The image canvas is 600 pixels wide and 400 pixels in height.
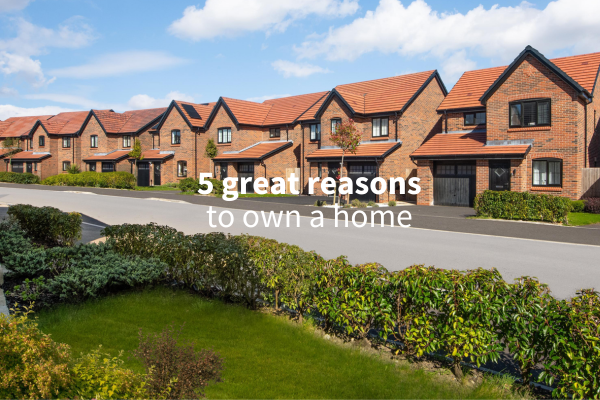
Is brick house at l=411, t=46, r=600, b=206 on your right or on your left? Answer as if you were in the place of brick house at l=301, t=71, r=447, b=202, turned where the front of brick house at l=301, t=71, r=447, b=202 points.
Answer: on your left

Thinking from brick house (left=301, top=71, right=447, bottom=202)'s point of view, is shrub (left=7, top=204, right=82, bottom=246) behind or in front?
in front

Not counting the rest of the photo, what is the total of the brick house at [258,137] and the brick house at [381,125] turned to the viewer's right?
0

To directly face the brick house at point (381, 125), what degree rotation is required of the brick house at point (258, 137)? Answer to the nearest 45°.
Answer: approximately 90° to its left

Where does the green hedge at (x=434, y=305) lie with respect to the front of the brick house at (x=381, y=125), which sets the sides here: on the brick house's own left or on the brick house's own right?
on the brick house's own left

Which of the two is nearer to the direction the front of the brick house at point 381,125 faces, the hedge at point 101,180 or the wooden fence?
the hedge

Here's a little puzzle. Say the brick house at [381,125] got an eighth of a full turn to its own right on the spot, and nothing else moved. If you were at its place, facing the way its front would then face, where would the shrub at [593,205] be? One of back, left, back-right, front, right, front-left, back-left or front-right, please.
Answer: back-left

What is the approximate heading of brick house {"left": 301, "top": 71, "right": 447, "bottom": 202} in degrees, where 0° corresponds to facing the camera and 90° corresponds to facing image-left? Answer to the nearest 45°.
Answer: approximately 45°

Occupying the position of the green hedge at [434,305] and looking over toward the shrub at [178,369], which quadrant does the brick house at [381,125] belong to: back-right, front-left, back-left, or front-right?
back-right

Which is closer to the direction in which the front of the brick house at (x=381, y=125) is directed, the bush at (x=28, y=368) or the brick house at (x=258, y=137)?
the bush

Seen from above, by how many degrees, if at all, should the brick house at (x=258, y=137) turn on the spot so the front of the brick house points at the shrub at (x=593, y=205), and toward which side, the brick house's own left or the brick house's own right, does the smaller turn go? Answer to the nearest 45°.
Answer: approximately 90° to the brick house's own left

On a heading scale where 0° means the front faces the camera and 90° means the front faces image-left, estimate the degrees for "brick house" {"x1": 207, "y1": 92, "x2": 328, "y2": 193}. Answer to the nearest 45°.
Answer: approximately 45°
